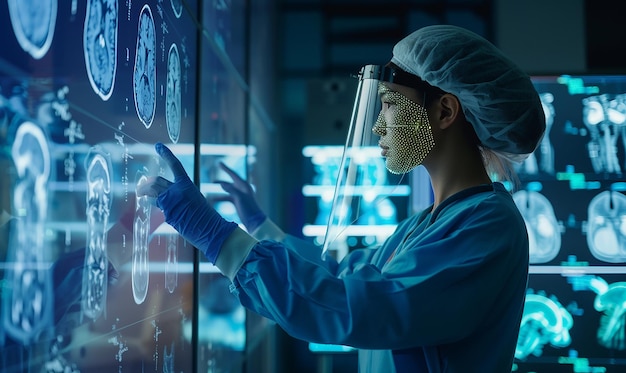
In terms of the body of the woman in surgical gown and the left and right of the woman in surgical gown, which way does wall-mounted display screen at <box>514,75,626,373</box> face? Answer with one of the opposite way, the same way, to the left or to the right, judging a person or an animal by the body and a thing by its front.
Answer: to the left

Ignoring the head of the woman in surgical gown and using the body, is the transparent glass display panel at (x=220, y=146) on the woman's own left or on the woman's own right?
on the woman's own right

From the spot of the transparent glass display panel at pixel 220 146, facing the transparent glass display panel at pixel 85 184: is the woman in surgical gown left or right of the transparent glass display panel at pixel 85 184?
left

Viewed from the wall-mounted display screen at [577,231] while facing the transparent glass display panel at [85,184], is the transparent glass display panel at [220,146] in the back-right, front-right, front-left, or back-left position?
front-right

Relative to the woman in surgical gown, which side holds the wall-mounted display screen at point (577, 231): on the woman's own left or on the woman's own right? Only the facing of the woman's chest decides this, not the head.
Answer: on the woman's own right

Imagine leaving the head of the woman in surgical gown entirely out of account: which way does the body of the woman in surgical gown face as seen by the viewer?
to the viewer's left

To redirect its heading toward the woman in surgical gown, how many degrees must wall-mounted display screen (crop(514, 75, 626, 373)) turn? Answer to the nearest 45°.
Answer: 0° — it already faces them

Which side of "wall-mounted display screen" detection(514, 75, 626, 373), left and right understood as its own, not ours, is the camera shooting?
front

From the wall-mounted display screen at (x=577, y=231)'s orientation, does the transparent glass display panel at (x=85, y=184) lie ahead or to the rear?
ahead

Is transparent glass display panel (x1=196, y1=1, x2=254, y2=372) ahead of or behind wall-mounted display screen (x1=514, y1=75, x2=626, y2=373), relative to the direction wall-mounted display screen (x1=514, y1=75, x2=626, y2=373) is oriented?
ahead

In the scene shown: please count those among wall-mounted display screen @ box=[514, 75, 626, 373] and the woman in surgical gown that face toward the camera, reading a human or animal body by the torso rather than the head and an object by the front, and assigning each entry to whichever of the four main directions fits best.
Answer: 1

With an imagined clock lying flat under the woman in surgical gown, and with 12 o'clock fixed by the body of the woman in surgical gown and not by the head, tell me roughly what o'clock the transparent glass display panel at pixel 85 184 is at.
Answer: The transparent glass display panel is roughly at 11 o'clock from the woman in surgical gown.

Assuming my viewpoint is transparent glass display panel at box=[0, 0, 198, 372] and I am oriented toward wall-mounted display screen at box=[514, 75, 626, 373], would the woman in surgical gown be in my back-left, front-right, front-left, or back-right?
front-right

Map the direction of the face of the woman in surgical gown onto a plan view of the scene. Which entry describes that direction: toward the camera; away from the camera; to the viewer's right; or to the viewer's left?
to the viewer's left
